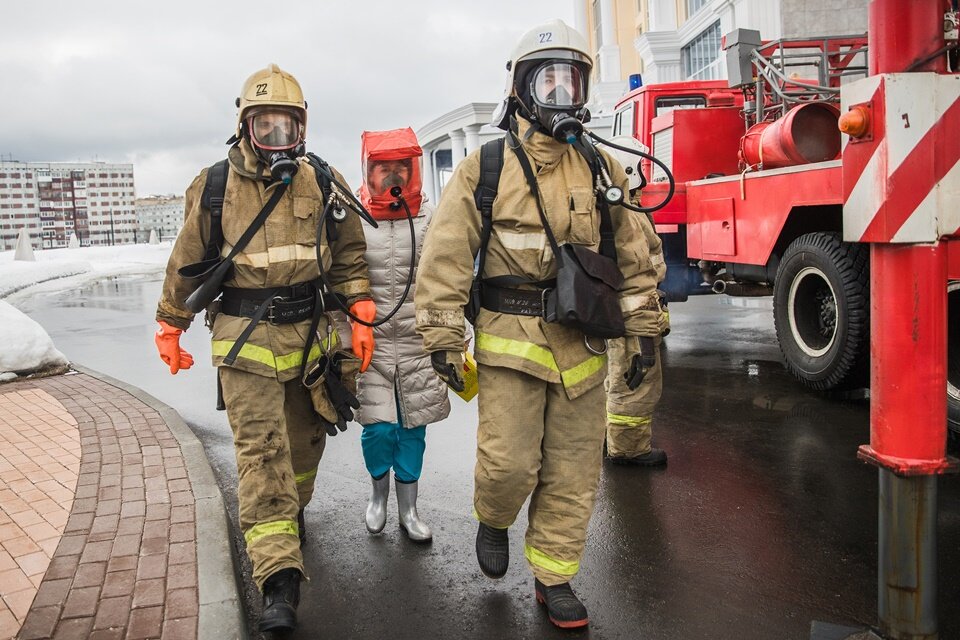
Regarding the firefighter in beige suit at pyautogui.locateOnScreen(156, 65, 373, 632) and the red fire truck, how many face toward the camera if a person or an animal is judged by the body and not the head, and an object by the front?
1

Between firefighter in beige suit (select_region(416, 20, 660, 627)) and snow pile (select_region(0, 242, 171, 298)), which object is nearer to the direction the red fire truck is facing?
the snow pile

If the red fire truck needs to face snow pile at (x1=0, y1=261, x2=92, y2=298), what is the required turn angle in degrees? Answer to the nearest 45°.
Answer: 0° — it already faces it

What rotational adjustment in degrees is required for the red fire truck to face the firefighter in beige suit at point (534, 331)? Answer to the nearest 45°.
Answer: approximately 135° to its left

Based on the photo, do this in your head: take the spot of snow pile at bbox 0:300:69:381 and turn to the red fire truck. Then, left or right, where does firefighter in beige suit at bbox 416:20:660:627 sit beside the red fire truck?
right

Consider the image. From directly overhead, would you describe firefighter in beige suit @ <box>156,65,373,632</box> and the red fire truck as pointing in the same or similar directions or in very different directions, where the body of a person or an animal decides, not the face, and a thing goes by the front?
very different directions

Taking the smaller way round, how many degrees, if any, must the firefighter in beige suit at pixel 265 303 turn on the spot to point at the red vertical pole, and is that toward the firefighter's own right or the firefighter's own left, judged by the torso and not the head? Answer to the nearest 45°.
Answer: approximately 45° to the firefighter's own left

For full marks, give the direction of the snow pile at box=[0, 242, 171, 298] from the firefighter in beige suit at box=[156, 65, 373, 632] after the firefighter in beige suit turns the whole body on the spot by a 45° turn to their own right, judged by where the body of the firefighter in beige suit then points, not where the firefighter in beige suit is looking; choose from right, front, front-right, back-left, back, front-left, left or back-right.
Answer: back-right

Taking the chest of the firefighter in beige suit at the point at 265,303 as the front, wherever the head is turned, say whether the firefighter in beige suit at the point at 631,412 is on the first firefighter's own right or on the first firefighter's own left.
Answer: on the first firefighter's own left

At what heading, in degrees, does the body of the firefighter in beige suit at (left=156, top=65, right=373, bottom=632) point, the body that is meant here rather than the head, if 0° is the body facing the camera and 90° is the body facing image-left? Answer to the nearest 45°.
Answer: approximately 0°

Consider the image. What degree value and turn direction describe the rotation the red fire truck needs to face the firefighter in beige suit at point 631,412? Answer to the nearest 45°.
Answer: approximately 135° to its left

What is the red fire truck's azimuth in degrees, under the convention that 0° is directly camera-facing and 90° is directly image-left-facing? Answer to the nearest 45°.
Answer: approximately 135°
